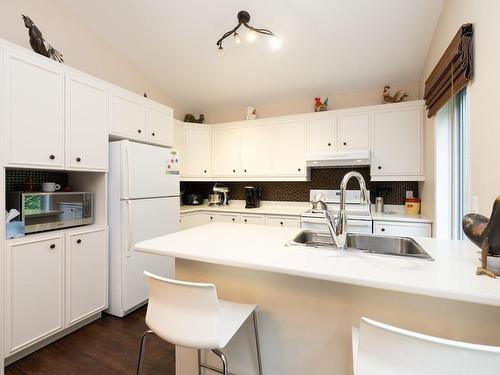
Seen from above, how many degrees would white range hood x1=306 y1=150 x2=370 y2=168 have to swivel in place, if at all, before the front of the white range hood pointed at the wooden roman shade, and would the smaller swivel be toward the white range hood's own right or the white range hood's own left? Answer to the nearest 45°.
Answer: approximately 45° to the white range hood's own left

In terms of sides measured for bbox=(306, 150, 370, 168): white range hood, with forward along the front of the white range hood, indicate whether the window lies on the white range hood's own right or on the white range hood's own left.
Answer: on the white range hood's own left

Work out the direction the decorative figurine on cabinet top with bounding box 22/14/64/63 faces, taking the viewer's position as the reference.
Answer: facing to the left of the viewer

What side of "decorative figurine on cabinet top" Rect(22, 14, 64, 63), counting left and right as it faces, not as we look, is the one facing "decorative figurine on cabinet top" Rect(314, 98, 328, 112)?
back

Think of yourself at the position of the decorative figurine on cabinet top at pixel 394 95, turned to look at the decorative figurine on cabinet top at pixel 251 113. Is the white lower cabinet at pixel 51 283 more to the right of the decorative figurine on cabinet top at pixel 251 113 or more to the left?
left

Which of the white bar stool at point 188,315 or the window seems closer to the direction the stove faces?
the white bar stool

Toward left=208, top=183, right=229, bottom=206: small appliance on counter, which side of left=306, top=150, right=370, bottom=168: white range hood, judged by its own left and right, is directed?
right

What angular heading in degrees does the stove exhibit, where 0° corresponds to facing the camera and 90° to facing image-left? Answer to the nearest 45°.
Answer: approximately 0°

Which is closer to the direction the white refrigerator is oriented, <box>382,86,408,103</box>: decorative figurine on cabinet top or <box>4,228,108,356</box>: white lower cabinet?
the decorative figurine on cabinet top
